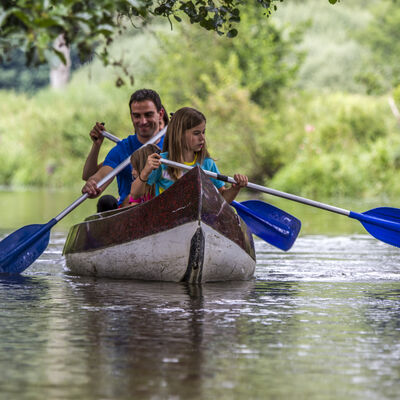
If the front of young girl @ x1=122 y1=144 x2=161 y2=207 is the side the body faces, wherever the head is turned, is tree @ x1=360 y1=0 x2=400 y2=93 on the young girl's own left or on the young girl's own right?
on the young girl's own left

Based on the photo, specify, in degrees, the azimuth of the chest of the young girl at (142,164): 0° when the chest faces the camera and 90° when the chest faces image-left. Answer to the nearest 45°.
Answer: approximately 315°
